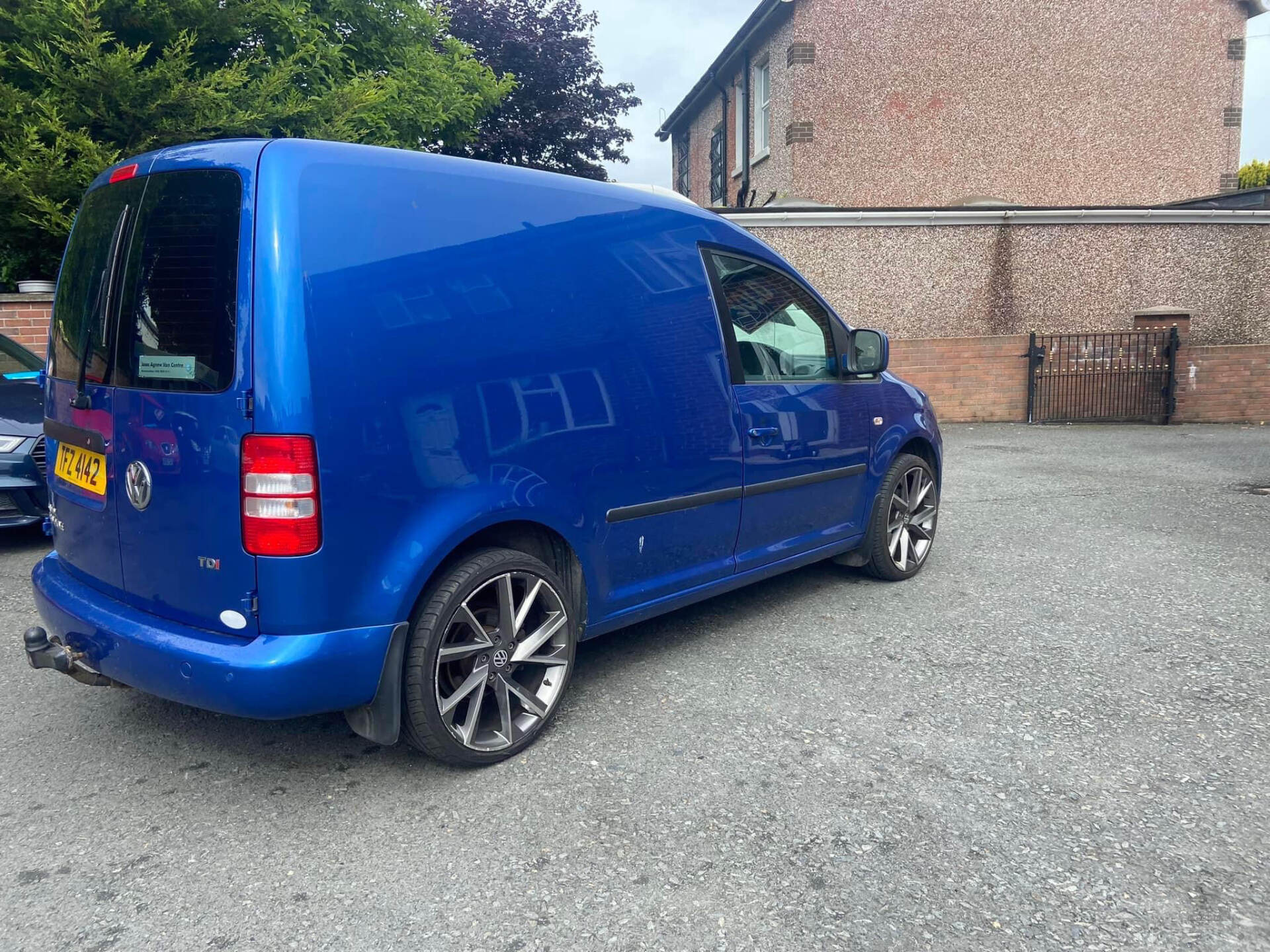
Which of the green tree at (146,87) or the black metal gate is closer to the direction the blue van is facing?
the black metal gate

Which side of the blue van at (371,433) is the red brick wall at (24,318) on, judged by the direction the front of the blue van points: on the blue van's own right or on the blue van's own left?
on the blue van's own left

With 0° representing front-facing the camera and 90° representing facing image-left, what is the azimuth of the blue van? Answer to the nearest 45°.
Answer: approximately 225°

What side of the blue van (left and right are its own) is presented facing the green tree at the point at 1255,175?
front

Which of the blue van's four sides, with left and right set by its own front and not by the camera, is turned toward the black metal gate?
front

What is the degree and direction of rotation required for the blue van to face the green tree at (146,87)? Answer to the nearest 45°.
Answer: approximately 45° to its left
